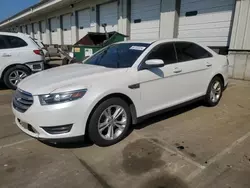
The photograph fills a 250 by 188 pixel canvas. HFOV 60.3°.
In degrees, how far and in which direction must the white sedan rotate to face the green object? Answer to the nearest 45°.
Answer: approximately 135° to its right

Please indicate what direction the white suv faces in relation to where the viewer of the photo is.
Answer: facing to the left of the viewer

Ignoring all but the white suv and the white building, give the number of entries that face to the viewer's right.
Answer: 0

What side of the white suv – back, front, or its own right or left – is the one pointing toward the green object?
right

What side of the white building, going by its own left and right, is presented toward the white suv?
front

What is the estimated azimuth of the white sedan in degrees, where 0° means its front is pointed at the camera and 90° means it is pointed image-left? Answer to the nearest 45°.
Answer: approximately 45°

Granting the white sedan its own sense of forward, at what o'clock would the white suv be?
The white suv is roughly at 3 o'clock from the white sedan.

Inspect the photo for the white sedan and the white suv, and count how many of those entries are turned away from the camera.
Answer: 0

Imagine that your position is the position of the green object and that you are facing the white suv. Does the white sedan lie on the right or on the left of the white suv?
left
